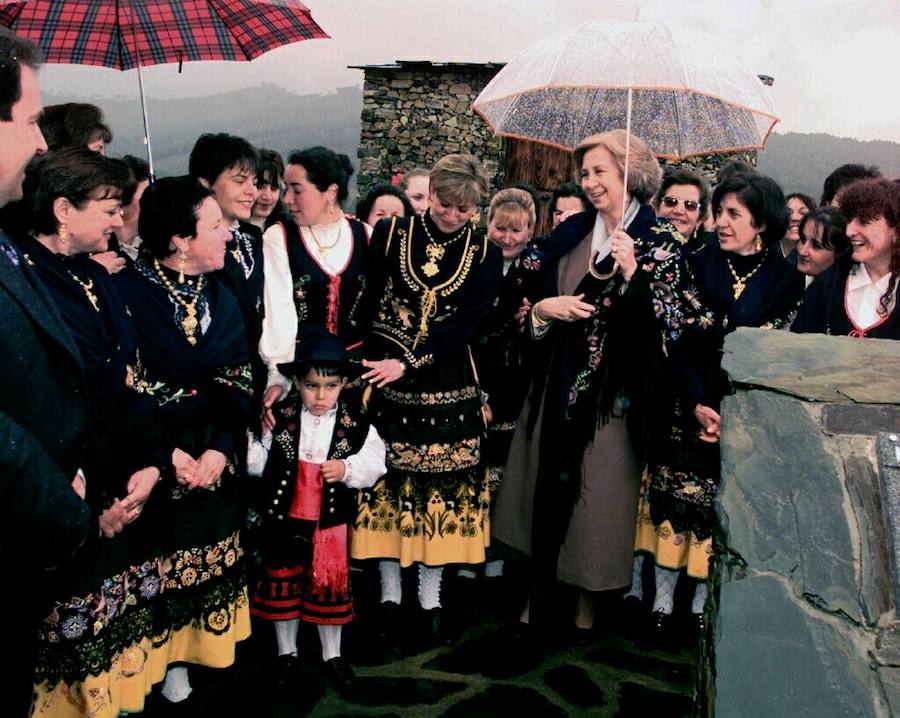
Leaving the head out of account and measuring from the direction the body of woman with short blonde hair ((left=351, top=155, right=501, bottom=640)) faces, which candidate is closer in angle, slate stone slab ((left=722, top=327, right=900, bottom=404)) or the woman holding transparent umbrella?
the slate stone slab

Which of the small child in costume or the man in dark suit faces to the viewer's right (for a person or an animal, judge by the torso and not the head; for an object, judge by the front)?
the man in dark suit

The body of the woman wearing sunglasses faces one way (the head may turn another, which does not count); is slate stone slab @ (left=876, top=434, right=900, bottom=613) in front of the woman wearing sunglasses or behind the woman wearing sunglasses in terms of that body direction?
in front

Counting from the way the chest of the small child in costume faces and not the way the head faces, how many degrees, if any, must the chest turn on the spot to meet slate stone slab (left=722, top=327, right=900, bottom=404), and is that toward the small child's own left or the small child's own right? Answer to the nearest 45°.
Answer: approximately 45° to the small child's own left

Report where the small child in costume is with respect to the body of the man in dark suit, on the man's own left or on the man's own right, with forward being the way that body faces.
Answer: on the man's own left

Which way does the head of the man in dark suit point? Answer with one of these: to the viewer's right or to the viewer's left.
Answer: to the viewer's right

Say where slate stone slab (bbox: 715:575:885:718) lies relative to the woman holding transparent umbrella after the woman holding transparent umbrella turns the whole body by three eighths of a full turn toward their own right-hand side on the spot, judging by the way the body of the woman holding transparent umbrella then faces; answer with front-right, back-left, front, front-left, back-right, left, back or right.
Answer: back

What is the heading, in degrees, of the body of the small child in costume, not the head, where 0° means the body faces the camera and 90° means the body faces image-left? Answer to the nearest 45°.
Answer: approximately 0°

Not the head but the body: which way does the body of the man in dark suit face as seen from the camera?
to the viewer's right

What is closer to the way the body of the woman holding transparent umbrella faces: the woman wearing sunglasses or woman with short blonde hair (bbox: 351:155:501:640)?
the woman with short blonde hair

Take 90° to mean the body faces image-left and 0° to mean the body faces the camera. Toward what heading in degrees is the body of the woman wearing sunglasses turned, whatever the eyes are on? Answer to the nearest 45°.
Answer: approximately 0°

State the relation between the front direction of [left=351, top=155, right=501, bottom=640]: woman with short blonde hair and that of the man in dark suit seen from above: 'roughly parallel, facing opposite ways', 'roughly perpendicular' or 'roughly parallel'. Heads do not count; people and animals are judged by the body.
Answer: roughly perpendicular

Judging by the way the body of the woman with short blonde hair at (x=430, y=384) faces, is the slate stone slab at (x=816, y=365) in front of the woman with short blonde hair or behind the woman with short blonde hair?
in front
